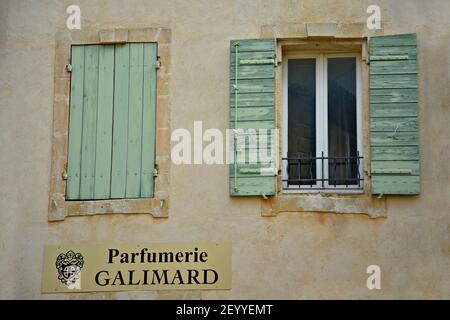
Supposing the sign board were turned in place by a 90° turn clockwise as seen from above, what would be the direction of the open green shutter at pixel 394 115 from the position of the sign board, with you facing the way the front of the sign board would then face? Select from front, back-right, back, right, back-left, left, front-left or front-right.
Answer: back

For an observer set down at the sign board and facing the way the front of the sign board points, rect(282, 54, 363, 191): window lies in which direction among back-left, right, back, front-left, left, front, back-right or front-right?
left

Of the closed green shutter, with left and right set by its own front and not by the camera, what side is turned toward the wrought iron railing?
left

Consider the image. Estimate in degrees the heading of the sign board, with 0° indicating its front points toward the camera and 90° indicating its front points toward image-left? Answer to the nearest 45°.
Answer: approximately 0°

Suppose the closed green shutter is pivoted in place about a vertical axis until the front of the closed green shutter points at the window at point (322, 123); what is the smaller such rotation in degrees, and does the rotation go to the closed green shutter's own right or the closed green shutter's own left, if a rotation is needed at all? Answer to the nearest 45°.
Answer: approximately 90° to the closed green shutter's own left

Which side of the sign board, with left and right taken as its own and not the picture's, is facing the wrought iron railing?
left

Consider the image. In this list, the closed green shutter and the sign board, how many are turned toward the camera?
2
